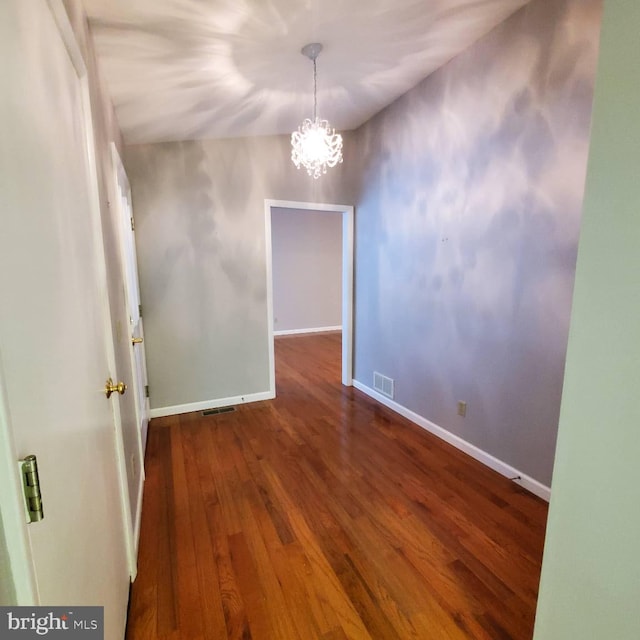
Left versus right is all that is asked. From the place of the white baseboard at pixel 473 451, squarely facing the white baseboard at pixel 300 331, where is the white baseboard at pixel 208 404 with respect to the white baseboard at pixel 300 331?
left

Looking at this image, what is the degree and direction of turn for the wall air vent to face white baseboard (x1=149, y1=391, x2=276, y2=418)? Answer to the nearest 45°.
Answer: approximately 45° to its right

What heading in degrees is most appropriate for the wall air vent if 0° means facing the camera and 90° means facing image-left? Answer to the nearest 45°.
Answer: approximately 45°

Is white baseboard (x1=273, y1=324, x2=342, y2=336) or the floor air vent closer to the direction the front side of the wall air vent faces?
the floor air vent

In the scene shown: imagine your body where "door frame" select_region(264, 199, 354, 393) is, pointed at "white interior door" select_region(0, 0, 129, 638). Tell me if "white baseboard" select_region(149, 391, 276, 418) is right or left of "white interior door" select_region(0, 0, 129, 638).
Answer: right

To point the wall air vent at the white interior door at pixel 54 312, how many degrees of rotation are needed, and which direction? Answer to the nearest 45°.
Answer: approximately 45° to its left

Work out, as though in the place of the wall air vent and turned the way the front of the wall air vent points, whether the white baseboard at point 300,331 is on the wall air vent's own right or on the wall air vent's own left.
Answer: on the wall air vent's own right

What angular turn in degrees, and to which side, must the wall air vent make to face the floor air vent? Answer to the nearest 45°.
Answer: approximately 45° to its right

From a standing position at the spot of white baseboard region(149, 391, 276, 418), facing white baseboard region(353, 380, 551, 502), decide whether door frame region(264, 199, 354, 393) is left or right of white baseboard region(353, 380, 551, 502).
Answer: left

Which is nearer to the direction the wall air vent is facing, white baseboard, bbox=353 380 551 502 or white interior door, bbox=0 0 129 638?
the white interior door

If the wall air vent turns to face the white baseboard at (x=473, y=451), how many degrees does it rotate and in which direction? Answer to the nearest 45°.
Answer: approximately 90° to its left
